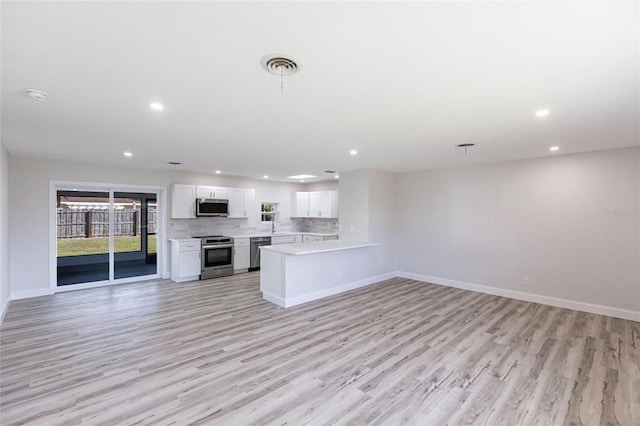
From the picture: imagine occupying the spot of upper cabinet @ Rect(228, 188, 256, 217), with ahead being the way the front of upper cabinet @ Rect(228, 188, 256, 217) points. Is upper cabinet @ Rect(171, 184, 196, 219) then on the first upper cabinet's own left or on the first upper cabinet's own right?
on the first upper cabinet's own right

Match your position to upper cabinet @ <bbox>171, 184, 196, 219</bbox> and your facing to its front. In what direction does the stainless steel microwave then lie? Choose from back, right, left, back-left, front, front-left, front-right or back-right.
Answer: left

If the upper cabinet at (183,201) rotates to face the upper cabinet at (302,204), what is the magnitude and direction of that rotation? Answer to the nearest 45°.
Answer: approximately 90° to its left

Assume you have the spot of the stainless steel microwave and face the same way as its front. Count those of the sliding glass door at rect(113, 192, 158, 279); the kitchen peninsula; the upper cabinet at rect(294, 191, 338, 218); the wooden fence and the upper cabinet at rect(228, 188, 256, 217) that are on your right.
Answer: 2

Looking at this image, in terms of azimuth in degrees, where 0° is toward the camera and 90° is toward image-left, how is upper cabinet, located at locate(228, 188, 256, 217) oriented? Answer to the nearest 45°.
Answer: approximately 0°

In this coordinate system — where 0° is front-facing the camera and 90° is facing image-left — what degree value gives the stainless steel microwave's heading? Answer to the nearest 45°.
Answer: approximately 0°

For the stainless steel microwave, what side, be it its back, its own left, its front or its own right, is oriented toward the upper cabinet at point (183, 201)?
right
